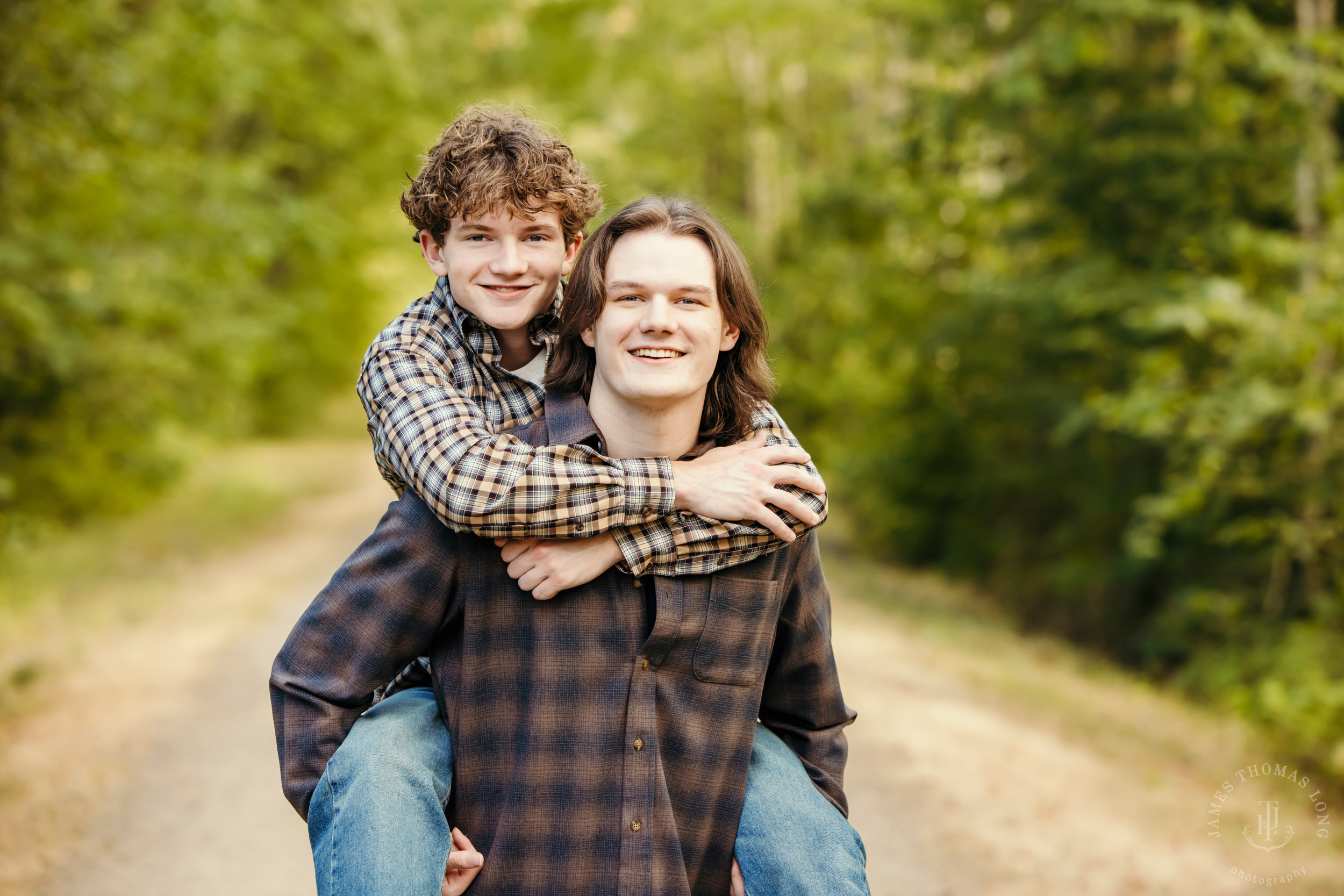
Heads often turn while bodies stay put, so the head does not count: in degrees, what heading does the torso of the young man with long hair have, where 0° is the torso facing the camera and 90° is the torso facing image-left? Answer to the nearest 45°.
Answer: approximately 0°
